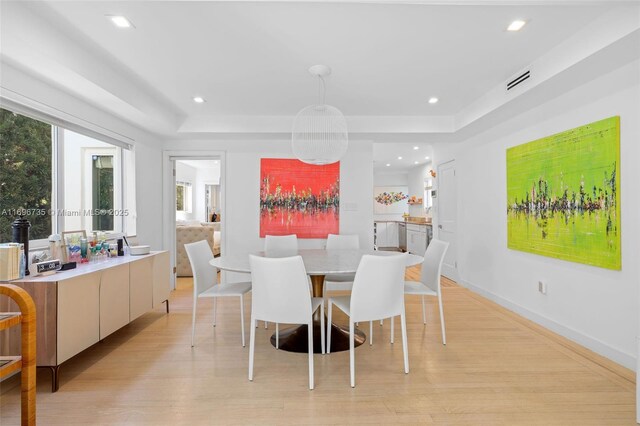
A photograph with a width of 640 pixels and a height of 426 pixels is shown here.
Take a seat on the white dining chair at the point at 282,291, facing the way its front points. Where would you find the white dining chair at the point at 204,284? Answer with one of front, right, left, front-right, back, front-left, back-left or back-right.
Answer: left

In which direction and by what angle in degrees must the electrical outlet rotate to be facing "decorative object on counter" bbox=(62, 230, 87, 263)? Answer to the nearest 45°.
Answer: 0° — it already faces it

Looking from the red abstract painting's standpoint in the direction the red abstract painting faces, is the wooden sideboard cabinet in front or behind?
in front

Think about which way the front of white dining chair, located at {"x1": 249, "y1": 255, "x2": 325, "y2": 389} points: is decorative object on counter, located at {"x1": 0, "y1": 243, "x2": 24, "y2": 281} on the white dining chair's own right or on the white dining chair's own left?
on the white dining chair's own left

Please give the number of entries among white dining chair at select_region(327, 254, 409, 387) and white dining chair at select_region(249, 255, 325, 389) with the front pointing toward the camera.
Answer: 0

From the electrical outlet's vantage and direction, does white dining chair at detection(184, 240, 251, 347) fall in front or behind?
in front

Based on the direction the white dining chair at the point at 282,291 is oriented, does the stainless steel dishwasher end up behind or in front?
in front

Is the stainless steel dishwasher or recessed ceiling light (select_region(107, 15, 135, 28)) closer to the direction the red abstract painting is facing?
the recessed ceiling light

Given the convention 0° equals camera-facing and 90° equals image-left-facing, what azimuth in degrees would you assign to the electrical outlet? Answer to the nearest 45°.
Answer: approximately 45°

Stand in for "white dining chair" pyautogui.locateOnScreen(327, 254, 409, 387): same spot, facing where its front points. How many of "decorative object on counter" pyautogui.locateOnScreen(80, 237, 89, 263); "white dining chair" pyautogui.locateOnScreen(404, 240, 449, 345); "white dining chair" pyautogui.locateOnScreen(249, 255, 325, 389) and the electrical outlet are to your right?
2

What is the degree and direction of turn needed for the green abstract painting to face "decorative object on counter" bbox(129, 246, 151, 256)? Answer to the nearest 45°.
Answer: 0° — it already faces it

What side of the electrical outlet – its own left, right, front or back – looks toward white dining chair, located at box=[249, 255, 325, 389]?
front

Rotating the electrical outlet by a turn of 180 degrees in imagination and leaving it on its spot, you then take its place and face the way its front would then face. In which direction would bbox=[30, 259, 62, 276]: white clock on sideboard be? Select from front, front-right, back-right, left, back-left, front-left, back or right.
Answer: back

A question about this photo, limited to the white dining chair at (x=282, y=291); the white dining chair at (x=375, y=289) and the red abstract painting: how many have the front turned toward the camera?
1

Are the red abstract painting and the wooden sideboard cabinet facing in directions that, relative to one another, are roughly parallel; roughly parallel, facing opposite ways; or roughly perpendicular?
roughly perpendicular

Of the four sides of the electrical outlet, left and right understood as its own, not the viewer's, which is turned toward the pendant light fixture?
front
